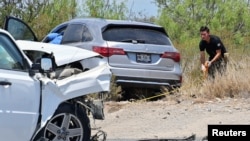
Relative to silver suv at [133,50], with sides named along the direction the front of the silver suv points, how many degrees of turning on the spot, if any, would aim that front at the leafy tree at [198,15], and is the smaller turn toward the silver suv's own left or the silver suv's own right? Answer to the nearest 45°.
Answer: approximately 45° to the silver suv's own right

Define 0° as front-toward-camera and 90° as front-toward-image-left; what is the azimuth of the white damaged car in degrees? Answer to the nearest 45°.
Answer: approximately 270°

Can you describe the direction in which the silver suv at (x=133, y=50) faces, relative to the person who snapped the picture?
facing away from the viewer and to the left of the viewer

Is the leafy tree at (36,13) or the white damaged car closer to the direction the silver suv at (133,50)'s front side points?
the leafy tree

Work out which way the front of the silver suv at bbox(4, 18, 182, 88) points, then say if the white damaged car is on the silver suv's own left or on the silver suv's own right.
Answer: on the silver suv's own left

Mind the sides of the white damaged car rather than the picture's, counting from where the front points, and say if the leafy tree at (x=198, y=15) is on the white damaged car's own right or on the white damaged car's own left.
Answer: on the white damaged car's own left

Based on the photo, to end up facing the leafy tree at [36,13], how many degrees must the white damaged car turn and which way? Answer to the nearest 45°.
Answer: approximately 90° to its left

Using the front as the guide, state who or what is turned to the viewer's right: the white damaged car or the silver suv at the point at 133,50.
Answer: the white damaged car

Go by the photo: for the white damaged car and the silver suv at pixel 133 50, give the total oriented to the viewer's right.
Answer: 1
